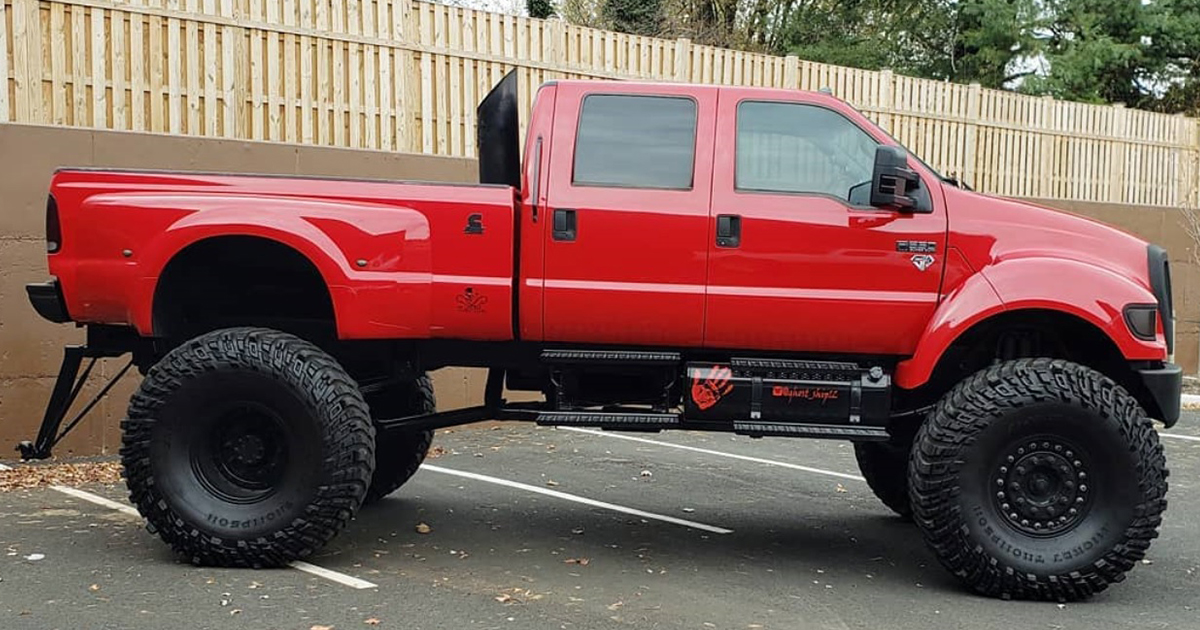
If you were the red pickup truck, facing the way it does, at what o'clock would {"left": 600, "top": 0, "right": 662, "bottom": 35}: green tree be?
The green tree is roughly at 9 o'clock from the red pickup truck.

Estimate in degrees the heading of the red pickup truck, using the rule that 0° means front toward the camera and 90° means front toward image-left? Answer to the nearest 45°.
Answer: approximately 270°

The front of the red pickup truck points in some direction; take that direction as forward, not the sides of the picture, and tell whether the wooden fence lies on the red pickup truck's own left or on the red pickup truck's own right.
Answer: on the red pickup truck's own left

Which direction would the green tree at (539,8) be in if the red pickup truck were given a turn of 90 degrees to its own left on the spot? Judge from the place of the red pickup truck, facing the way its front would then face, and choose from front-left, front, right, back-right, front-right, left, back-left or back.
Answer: front
